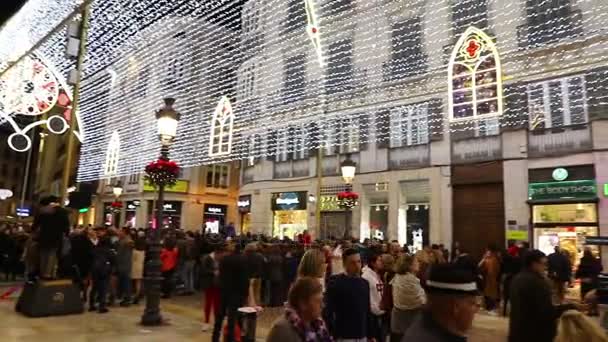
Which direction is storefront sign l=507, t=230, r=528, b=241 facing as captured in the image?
toward the camera

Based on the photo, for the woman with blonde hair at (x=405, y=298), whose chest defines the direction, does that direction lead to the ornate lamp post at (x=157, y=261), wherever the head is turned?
no

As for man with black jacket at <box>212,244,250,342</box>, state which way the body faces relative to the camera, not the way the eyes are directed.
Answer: away from the camera

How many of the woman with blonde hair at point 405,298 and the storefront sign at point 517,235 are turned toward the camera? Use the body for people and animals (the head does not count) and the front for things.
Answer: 1

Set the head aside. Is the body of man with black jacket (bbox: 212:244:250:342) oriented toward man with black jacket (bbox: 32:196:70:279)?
no

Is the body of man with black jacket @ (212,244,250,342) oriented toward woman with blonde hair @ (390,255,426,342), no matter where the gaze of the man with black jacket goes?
no

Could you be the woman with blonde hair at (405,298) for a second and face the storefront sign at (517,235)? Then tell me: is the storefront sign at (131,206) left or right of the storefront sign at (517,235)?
left

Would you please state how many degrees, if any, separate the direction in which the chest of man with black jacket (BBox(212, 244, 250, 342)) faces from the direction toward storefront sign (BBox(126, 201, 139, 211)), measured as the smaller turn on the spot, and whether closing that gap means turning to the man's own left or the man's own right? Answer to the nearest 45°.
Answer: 0° — they already face it

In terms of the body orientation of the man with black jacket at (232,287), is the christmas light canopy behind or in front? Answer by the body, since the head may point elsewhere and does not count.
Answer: in front
